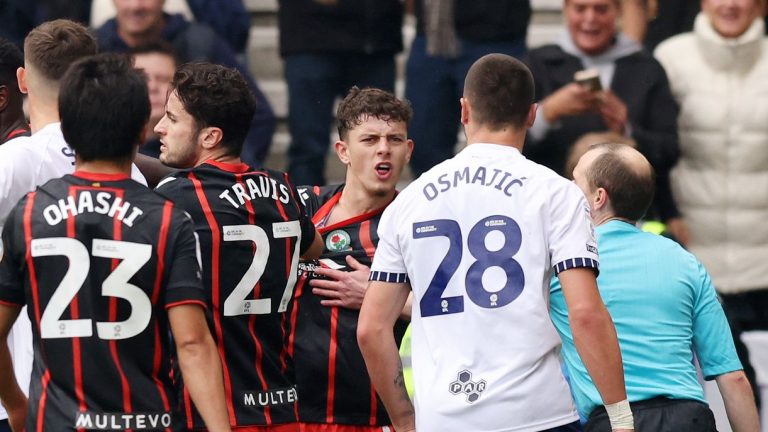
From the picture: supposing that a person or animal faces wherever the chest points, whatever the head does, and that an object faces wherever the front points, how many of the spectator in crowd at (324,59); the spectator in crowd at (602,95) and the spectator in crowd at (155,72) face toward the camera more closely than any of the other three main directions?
3

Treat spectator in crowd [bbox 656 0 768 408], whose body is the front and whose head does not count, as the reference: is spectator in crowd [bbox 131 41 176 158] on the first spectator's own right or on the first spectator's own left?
on the first spectator's own right

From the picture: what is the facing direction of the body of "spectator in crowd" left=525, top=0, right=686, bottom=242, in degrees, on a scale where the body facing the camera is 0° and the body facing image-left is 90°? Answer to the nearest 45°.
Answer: approximately 0°

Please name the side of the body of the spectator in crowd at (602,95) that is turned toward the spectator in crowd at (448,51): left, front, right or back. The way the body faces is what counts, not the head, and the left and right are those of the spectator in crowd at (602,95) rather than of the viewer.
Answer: right

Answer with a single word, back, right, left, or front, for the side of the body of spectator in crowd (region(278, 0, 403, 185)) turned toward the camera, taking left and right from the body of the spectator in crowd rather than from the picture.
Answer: front

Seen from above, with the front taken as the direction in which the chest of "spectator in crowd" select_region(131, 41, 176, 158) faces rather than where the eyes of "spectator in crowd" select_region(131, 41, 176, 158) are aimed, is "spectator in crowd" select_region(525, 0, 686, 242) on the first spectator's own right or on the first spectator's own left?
on the first spectator's own left

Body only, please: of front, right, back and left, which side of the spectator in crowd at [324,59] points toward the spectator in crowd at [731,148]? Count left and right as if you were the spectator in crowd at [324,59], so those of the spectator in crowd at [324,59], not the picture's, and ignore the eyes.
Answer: left

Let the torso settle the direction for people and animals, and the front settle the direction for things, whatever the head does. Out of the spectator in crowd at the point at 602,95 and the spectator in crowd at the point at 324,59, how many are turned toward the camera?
2

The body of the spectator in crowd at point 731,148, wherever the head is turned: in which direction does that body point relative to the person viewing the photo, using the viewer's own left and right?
facing the viewer

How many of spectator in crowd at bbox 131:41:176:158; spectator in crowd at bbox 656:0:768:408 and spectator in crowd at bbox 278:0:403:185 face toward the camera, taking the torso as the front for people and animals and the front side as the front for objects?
3
